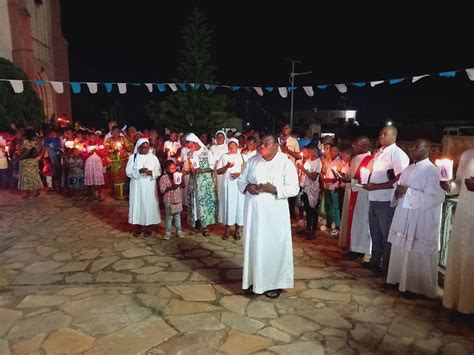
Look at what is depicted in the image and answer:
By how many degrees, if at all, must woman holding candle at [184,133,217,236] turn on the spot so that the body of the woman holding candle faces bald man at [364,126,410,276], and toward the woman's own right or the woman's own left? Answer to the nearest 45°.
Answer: approximately 90° to the woman's own left

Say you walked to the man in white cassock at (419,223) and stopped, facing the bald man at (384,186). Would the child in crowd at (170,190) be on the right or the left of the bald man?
left

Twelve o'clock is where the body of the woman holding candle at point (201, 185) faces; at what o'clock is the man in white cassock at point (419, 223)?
The man in white cassock is roughly at 9 o'clock from the woman holding candle.

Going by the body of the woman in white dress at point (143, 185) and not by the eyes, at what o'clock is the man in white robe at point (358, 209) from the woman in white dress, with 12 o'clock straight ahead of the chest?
The man in white robe is roughly at 10 o'clock from the woman in white dress.

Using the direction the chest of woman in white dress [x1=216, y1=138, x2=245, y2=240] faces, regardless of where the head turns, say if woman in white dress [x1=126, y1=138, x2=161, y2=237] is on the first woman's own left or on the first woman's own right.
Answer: on the first woman's own right

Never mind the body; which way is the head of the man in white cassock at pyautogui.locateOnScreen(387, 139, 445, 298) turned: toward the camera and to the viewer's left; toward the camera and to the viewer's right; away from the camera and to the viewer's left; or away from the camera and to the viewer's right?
toward the camera and to the viewer's left

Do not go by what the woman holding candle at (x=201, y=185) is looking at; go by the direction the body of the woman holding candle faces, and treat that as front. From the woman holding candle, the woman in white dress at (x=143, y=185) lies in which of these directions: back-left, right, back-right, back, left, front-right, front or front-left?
front-right

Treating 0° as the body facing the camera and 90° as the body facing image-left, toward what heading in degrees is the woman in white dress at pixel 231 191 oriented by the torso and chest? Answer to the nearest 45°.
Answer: approximately 0°

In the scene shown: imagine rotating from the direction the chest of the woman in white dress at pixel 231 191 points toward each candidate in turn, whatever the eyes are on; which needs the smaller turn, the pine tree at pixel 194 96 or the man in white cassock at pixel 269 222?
the man in white cassock

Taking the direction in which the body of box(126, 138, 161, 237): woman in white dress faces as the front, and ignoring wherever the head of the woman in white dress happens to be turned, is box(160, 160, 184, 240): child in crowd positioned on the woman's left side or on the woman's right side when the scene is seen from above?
on the woman's left side

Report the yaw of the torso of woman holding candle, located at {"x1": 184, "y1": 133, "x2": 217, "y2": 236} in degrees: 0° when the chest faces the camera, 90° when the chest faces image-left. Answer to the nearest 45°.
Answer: approximately 45°
